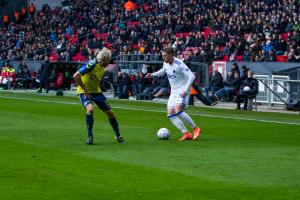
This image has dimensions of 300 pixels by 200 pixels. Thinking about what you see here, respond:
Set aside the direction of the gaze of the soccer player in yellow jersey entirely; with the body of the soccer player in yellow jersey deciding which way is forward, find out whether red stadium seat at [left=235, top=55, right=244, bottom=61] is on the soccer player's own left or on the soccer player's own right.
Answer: on the soccer player's own left

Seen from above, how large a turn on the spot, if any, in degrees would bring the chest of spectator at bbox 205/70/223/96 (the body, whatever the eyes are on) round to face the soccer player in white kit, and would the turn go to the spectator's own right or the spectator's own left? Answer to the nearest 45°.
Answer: approximately 45° to the spectator's own left

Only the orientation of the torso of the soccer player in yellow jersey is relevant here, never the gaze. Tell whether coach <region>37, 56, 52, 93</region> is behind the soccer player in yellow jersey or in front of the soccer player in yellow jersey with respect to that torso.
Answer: behind

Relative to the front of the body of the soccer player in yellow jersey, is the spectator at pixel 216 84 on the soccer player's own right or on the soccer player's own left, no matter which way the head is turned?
on the soccer player's own left

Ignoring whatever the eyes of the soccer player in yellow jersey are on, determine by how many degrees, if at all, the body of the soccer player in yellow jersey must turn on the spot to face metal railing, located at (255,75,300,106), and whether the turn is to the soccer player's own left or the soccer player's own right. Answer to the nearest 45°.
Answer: approximately 90° to the soccer player's own left

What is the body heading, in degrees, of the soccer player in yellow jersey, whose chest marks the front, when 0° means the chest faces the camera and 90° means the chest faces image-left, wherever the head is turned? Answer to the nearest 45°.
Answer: approximately 315°

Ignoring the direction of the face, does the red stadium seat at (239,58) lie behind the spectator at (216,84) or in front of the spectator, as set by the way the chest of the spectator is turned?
behind

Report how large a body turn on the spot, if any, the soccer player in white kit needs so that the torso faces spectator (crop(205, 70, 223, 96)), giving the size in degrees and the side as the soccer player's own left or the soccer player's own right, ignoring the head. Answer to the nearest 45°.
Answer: approximately 135° to the soccer player's own right

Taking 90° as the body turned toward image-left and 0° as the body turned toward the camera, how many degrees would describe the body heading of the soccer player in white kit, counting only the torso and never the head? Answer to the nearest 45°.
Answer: approximately 45°
